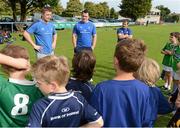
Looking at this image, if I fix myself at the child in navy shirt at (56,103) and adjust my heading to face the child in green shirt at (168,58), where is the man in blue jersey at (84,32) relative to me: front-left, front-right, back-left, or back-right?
front-left

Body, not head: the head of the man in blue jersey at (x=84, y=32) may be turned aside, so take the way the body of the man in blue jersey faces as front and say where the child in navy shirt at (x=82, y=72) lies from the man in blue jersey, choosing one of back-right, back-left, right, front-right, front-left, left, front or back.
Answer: front

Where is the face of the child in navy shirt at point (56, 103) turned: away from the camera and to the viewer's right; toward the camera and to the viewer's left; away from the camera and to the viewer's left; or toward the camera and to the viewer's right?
away from the camera and to the viewer's left

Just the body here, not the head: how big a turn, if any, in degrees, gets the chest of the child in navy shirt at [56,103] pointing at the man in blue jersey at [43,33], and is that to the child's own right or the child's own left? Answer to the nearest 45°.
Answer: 0° — they already face them

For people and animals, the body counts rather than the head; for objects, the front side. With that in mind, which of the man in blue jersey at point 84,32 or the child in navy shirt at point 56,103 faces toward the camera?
the man in blue jersey

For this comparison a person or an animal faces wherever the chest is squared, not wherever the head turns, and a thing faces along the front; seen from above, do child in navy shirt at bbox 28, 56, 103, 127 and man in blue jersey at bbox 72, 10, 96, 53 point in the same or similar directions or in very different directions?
very different directions

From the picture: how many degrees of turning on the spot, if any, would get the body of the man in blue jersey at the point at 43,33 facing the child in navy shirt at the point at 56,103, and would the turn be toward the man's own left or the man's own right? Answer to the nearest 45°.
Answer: approximately 45° to the man's own right

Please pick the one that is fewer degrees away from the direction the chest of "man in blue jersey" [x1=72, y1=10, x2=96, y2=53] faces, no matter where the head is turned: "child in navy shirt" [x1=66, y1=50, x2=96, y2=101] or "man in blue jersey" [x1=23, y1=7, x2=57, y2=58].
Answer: the child in navy shirt

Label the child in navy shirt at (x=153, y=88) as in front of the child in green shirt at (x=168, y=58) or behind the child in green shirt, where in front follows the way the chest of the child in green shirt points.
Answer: in front

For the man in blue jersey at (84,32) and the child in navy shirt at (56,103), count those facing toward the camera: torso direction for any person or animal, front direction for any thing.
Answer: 1

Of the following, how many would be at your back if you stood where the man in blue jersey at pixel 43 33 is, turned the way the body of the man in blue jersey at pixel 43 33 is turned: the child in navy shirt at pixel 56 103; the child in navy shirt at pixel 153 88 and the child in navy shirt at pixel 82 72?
0

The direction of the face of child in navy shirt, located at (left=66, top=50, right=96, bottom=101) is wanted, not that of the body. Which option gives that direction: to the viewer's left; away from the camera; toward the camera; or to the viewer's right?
away from the camera

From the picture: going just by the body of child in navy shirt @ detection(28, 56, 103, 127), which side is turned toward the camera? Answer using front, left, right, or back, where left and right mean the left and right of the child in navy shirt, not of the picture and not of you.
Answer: back

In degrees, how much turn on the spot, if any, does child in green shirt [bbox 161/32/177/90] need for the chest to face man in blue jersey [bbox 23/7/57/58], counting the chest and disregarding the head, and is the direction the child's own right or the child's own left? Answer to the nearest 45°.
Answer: approximately 45° to the child's own right

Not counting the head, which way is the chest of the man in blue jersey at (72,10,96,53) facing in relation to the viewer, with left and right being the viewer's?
facing the viewer
